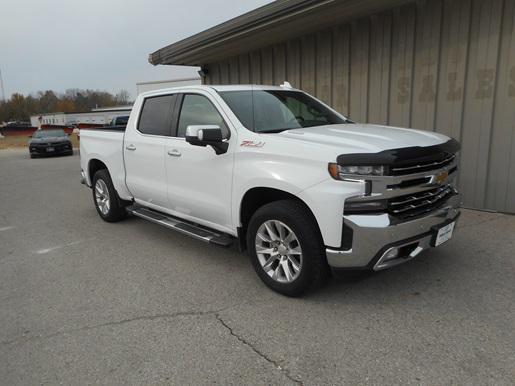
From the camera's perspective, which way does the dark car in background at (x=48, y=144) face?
toward the camera

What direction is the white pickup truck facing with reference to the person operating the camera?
facing the viewer and to the right of the viewer

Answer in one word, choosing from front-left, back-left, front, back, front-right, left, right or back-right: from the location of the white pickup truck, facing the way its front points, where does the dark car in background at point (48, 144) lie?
back

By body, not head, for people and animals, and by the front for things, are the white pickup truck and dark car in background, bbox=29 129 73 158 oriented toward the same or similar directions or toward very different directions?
same or similar directions

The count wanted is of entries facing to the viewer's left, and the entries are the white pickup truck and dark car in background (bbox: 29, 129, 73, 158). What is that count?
0

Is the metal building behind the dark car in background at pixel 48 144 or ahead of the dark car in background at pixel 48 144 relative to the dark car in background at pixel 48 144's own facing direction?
ahead

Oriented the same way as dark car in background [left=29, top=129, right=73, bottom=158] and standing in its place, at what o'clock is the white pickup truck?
The white pickup truck is roughly at 12 o'clock from the dark car in background.
